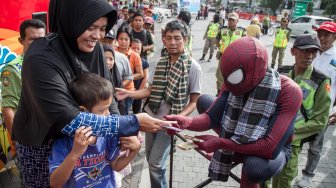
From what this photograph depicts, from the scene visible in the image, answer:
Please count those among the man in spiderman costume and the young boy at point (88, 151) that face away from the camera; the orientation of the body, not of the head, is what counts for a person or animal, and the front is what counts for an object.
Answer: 0

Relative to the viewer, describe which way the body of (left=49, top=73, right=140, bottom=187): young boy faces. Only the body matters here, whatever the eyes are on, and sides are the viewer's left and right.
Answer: facing the viewer and to the right of the viewer

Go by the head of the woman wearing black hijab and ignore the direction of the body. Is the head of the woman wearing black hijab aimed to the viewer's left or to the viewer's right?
to the viewer's right

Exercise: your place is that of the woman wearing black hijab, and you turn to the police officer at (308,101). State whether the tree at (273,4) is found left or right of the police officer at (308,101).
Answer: left

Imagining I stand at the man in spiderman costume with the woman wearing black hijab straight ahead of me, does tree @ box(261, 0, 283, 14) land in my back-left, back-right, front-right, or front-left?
back-right

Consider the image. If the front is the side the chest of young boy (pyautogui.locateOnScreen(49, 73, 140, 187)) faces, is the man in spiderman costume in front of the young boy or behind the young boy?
in front

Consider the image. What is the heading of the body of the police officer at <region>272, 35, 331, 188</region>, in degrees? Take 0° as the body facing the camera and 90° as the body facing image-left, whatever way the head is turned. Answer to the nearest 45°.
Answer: approximately 45°

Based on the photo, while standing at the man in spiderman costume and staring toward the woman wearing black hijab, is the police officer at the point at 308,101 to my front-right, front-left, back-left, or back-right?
back-right

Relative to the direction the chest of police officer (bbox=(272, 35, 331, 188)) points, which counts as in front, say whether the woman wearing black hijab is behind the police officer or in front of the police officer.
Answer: in front

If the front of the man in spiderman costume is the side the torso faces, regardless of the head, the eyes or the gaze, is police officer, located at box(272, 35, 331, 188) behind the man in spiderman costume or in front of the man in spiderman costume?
behind

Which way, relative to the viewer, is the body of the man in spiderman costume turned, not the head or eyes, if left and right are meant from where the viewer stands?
facing the viewer and to the left of the viewer

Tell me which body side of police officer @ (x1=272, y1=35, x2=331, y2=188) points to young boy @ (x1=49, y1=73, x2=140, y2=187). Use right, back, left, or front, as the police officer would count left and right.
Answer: front

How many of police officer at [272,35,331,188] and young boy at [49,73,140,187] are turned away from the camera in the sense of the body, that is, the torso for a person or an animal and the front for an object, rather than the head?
0

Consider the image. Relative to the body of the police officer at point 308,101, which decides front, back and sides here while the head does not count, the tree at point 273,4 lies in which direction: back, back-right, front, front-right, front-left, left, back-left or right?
back-right

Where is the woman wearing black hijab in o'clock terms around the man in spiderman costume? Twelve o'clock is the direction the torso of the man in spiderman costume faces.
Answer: The woman wearing black hijab is roughly at 1 o'clock from the man in spiderman costume.

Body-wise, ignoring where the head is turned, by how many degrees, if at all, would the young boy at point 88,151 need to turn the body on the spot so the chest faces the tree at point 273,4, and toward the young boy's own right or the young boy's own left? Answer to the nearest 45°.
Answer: approximately 90° to the young boy's own left
